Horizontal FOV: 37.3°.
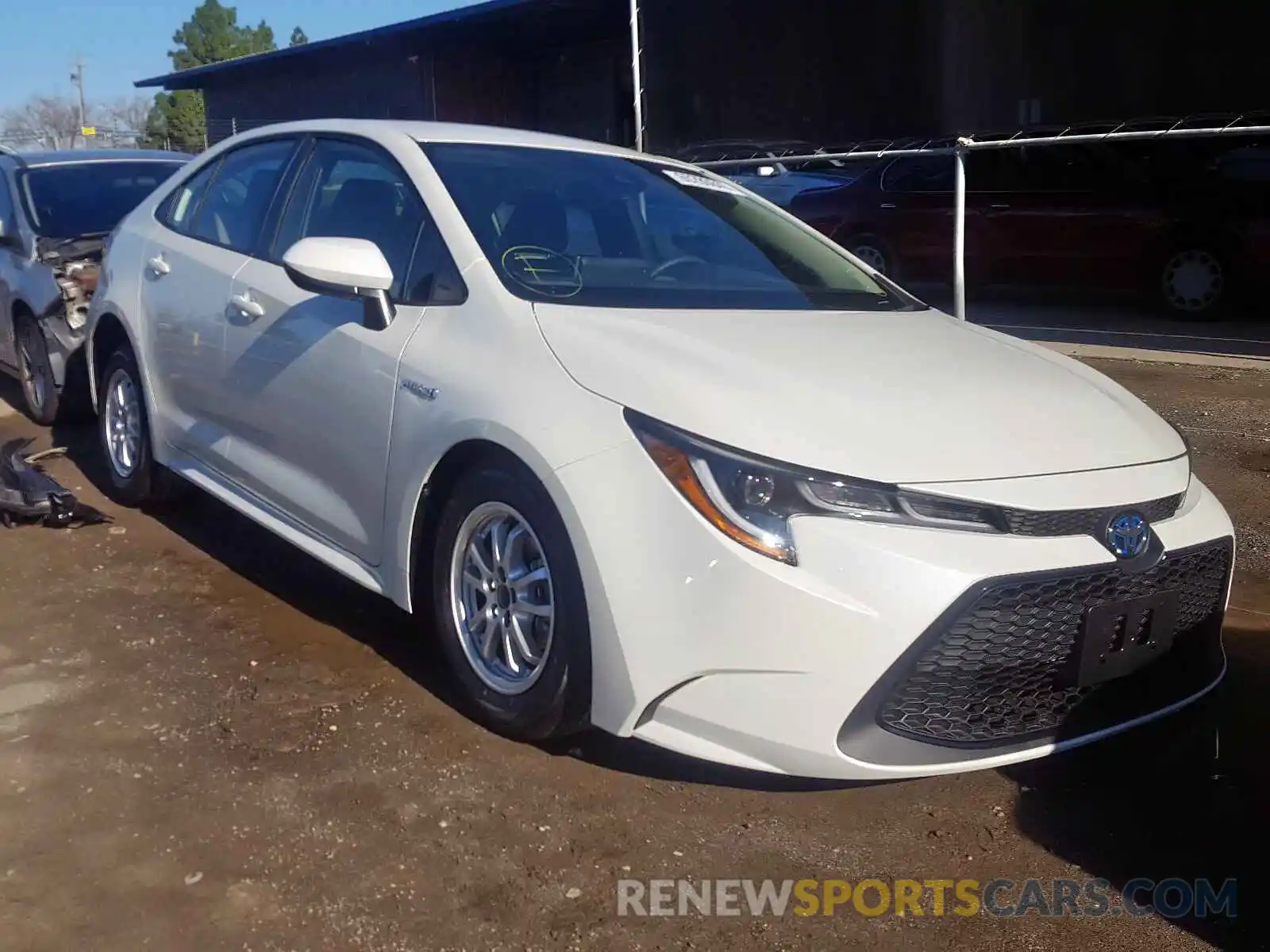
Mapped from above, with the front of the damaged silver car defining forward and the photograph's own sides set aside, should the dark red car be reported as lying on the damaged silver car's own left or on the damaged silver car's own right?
on the damaged silver car's own left

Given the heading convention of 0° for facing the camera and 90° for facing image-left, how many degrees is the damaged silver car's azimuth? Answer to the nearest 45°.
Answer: approximately 315°

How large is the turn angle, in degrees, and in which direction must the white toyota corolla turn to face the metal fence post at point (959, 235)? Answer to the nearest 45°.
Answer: approximately 135° to its left

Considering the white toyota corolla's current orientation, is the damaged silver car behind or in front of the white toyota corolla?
behind
